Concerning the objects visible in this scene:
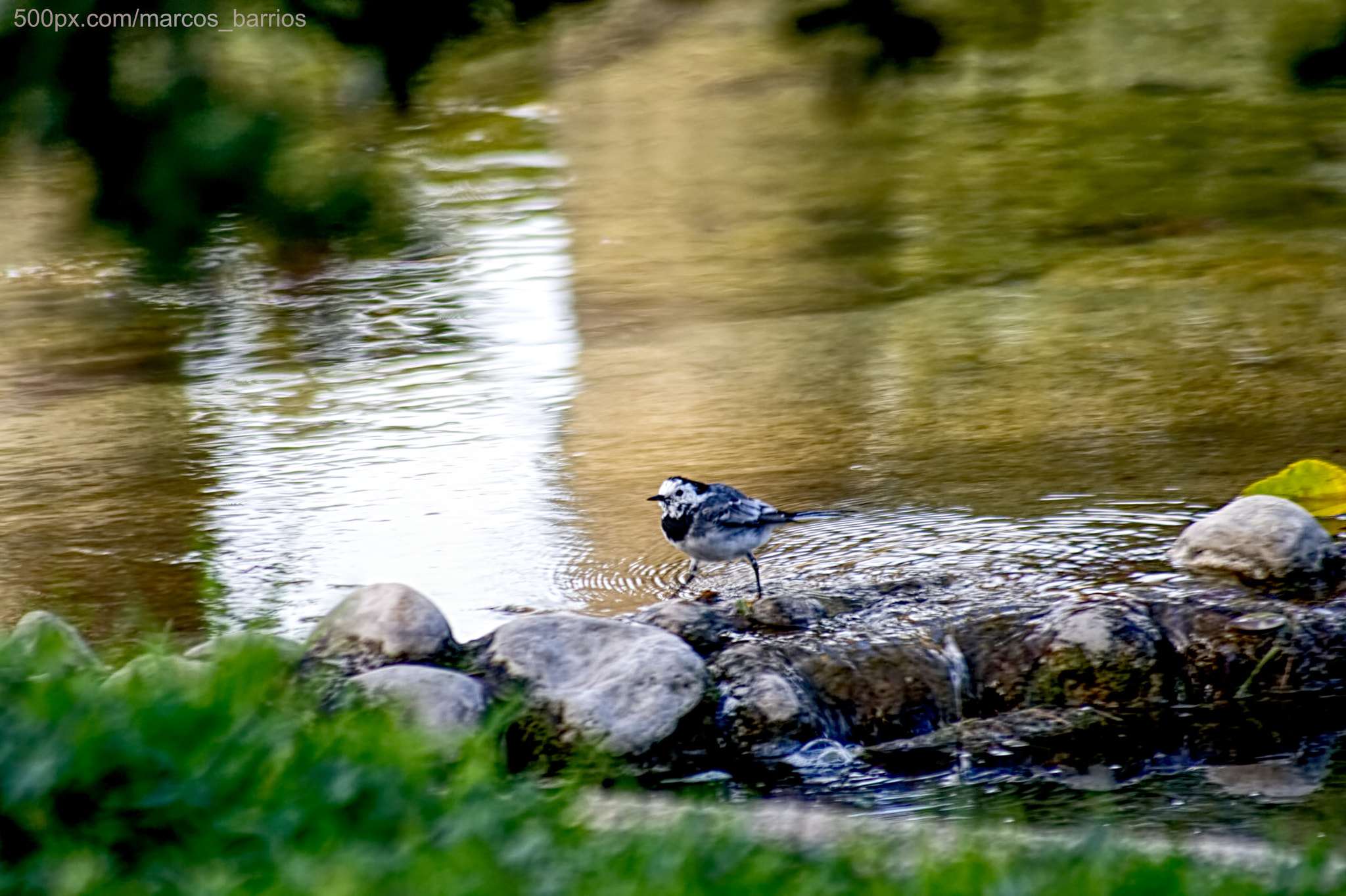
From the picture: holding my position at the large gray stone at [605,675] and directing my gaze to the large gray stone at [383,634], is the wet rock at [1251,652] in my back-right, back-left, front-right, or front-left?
back-right

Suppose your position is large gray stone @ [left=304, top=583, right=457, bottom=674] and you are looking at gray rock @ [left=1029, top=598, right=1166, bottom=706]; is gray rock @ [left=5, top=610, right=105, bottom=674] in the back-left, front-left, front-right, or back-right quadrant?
back-right

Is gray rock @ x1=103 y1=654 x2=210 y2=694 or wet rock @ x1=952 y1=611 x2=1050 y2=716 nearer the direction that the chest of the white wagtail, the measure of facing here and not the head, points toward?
the gray rock

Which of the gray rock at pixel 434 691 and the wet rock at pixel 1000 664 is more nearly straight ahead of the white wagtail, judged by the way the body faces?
the gray rock

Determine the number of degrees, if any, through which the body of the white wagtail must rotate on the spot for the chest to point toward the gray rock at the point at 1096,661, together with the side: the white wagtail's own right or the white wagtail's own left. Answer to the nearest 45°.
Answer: approximately 135° to the white wagtail's own left

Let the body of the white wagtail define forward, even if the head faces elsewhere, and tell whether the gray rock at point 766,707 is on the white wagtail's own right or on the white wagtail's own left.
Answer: on the white wagtail's own left

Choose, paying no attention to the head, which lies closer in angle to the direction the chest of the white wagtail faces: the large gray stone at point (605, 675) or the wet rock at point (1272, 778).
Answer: the large gray stone

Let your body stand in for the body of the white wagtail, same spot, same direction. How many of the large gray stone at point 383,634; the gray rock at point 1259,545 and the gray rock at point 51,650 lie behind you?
1

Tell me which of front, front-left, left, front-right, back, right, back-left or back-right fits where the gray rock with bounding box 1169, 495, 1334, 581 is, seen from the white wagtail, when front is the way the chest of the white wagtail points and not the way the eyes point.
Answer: back

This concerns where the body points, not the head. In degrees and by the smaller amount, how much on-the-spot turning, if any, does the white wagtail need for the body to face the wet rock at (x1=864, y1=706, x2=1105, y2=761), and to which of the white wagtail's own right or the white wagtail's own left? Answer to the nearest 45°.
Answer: approximately 135° to the white wagtail's own left

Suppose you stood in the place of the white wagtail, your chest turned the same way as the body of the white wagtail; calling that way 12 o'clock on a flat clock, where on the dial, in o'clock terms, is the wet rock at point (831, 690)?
The wet rock is roughly at 8 o'clock from the white wagtail.

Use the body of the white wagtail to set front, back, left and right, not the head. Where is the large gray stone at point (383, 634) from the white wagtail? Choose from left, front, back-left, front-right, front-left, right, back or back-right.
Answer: front-left

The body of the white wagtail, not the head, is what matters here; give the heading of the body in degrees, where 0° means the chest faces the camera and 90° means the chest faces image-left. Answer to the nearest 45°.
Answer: approximately 90°
